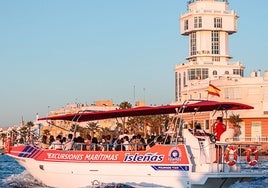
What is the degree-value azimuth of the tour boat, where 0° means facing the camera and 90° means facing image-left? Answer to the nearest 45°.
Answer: approximately 90°
